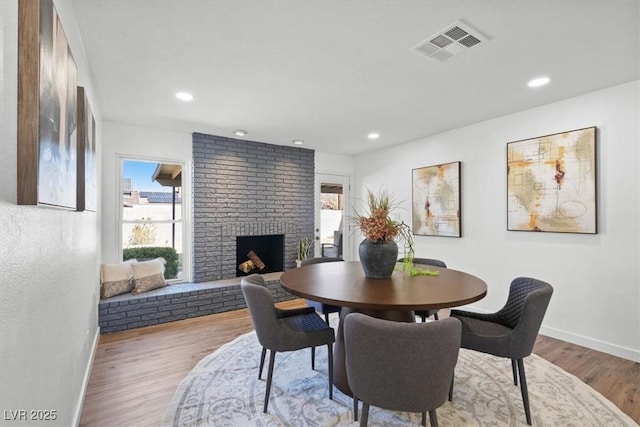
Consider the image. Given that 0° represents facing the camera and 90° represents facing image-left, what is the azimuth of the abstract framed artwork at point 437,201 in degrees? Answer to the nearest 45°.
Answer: approximately 45°

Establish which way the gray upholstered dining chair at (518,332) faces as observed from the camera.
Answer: facing to the left of the viewer

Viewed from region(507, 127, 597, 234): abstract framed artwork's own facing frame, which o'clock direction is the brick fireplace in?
The brick fireplace is roughly at 1 o'clock from the abstract framed artwork.

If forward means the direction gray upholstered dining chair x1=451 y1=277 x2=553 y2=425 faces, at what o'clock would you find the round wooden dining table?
The round wooden dining table is roughly at 11 o'clock from the gray upholstered dining chair.

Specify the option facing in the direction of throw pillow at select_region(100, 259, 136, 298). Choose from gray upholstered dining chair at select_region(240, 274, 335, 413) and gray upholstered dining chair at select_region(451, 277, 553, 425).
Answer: gray upholstered dining chair at select_region(451, 277, 553, 425)

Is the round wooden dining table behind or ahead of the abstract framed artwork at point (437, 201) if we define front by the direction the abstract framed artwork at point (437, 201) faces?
ahead

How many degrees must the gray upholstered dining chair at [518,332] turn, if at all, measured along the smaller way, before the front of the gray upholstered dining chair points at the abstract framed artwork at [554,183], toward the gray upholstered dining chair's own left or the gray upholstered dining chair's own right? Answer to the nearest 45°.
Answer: approximately 90° to the gray upholstered dining chair's own right

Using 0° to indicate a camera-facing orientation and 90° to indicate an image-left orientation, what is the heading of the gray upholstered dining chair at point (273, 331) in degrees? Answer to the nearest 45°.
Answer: approximately 270°

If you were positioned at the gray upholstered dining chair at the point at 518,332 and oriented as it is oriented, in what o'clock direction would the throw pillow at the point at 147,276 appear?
The throw pillow is roughly at 12 o'clock from the gray upholstered dining chair.

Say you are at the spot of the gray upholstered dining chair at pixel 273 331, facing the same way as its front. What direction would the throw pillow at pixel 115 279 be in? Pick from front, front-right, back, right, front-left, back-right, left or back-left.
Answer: back-left

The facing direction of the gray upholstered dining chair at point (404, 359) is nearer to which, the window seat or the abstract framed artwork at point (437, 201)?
the abstract framed artwork

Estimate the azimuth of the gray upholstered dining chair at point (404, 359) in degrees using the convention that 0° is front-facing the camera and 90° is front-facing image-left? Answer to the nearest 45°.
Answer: approximately 180°

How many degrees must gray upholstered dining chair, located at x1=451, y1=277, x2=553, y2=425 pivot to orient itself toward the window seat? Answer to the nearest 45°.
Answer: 0° — it already faces it

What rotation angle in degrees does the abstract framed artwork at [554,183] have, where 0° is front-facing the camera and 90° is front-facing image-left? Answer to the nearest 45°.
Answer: approximately 45°
